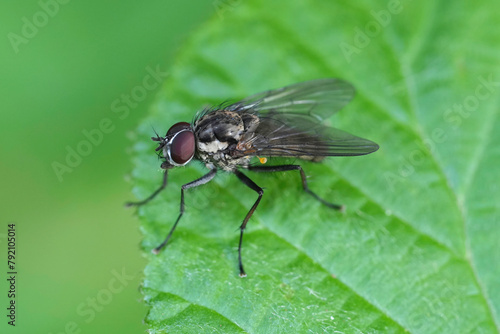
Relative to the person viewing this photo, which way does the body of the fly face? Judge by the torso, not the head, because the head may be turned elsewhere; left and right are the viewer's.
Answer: facing to the left of the viewer
